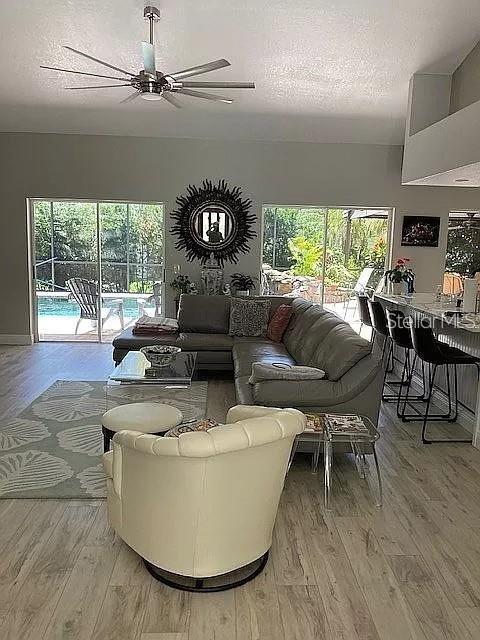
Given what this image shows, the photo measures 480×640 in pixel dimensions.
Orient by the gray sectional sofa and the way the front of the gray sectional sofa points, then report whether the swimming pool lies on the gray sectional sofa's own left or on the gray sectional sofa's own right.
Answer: on the gray sectional sofa's own right

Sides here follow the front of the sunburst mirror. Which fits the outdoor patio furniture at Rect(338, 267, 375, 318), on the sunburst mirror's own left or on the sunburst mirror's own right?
on the sunburst mirror's own left

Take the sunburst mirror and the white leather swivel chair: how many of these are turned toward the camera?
1

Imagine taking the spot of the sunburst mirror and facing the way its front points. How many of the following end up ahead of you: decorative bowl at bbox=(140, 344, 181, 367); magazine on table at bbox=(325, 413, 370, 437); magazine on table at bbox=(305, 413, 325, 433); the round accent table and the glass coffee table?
5

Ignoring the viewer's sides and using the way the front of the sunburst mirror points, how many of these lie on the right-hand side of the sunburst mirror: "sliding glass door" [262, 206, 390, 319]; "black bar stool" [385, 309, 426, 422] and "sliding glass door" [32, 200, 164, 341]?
1

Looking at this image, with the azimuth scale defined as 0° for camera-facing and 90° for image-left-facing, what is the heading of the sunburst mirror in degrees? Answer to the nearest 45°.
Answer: approximately 0°

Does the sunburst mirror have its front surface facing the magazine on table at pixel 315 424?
yes

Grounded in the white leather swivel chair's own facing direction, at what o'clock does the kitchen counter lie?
The kitchen counter is roughly at 3 o'clock from the white leather swivel chair.

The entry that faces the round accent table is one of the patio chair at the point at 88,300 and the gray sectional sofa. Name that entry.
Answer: the gray sectional sofa

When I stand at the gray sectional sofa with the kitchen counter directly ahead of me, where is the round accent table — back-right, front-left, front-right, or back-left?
back-right

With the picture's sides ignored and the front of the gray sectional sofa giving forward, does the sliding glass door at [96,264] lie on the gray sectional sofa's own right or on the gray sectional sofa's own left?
on the gray sectional sofa's own right

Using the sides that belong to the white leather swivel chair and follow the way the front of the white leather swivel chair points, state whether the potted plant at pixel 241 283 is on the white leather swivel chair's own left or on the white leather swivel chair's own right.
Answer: on the white leather swivel chair's own right

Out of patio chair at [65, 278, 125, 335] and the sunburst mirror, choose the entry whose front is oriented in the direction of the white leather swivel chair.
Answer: the sunburst mirror
